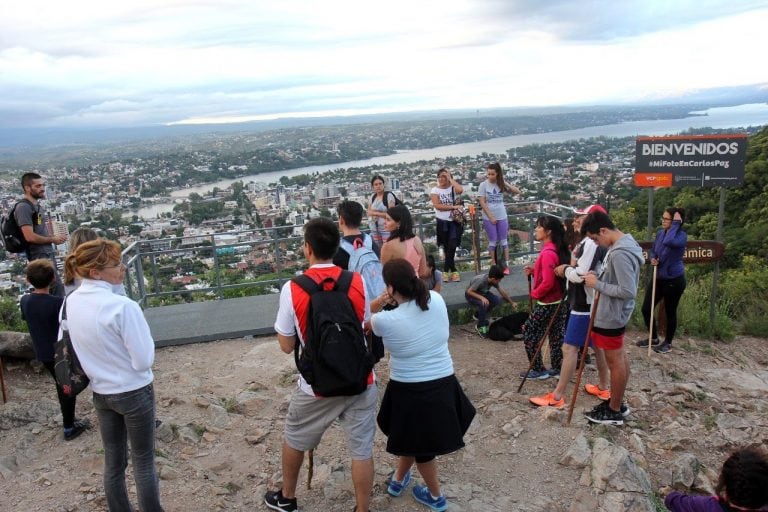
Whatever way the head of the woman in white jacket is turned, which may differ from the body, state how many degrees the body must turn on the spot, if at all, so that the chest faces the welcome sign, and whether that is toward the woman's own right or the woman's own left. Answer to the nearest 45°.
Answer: approximately 45° to the woman's own right

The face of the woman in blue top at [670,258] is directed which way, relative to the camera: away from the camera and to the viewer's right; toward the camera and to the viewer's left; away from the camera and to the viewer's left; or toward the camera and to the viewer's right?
toward the camera and to the viewer's left

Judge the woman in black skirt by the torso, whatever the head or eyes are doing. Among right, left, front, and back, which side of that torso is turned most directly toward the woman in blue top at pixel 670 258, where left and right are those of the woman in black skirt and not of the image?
right

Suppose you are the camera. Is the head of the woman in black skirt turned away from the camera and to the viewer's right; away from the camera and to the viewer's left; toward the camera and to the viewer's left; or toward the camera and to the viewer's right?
away from the camera and to the viewer's left

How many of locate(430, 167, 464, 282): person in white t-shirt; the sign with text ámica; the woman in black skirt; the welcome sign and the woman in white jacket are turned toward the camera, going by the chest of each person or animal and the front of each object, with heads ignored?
3

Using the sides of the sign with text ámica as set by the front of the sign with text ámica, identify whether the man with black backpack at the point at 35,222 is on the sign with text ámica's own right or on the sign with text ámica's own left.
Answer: on the sign with text ámica's own right

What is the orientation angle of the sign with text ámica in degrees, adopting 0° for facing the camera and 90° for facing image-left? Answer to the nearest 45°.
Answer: approximately 0°

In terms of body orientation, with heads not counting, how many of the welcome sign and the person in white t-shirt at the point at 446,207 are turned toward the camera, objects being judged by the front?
2

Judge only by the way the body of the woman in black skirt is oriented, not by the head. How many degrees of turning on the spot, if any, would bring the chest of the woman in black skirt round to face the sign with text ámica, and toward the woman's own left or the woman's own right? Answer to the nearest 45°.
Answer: approximately 90° to the woman's own right

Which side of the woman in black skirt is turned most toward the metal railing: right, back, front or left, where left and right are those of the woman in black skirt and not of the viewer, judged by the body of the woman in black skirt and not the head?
front

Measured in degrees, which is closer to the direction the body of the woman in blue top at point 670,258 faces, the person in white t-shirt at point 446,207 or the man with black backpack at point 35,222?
the man with black backpack

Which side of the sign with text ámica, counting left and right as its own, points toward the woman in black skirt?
front

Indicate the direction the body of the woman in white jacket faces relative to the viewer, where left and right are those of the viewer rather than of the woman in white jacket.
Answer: facing away from the viewer and to the right of the viewer

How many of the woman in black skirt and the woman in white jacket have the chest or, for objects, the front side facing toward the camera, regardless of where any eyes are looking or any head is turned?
0

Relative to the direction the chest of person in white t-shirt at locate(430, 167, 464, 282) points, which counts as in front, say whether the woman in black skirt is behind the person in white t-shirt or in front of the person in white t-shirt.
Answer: in front
